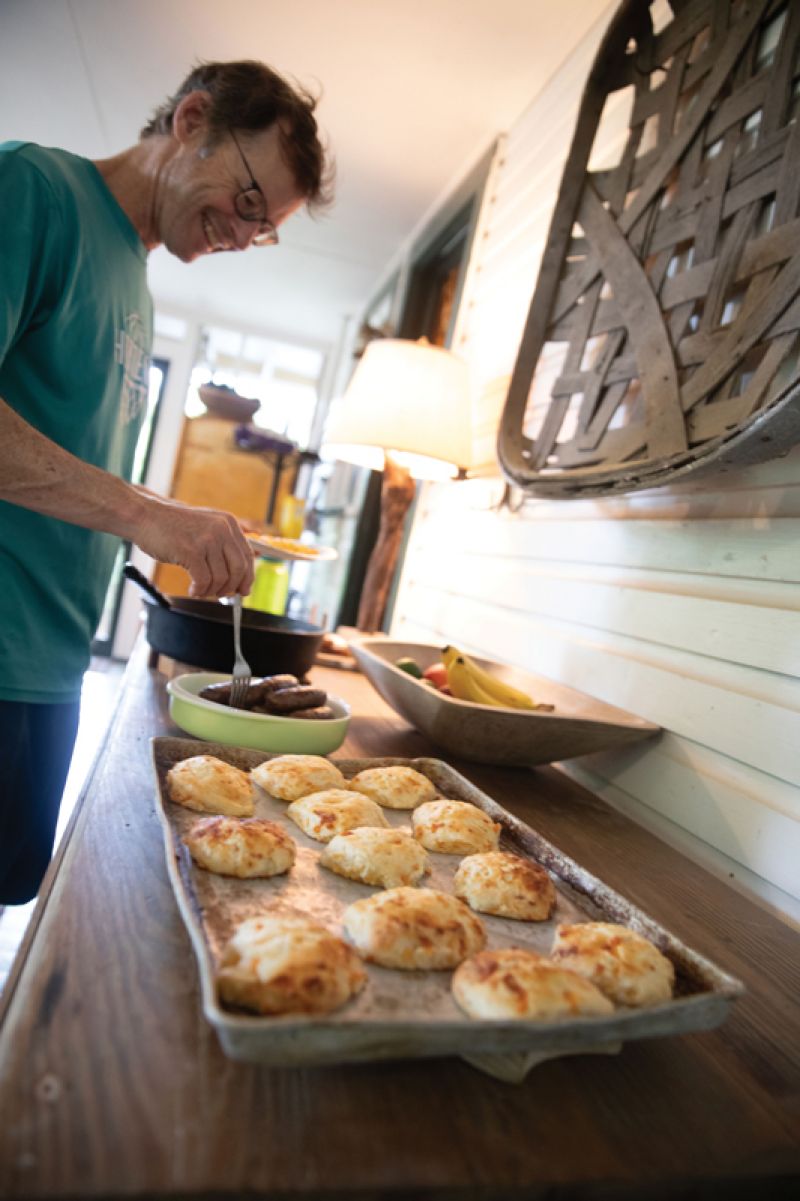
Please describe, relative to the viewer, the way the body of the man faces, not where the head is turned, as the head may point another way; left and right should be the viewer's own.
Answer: facing to the right of the viewer

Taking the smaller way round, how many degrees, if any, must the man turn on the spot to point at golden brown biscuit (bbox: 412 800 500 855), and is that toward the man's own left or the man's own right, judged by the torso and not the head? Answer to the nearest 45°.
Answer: approximately 45° to the man's own right

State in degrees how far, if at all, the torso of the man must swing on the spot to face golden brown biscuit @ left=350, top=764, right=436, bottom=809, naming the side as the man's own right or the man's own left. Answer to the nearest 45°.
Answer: approximately 45° to the man's own right

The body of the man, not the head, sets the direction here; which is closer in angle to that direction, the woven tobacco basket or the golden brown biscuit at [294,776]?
the woven tobacco basket

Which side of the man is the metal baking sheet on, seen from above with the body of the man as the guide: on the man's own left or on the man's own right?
on the man's own right

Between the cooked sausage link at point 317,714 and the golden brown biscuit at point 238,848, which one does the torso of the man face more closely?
the cooked sausage link

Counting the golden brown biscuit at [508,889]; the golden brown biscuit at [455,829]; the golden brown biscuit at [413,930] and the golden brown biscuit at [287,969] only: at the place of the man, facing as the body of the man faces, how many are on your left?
0

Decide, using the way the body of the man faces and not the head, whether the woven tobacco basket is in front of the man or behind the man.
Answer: in front

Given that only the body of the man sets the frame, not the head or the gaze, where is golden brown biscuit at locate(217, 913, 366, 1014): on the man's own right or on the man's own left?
on the man's own right

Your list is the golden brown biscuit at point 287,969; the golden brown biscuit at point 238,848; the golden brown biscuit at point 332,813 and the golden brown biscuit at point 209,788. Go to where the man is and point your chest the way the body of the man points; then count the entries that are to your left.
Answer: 0

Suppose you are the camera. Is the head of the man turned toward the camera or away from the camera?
toward the camera

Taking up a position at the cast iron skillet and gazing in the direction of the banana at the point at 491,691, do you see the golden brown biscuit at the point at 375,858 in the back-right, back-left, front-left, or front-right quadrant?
front-right

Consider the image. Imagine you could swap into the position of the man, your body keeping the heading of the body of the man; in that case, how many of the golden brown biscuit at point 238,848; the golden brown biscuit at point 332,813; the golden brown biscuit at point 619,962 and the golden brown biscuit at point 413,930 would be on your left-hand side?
0

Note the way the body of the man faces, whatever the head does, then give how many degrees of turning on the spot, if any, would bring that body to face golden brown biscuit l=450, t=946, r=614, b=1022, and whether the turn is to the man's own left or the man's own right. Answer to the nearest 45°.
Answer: approximately 45° to the man's own right
